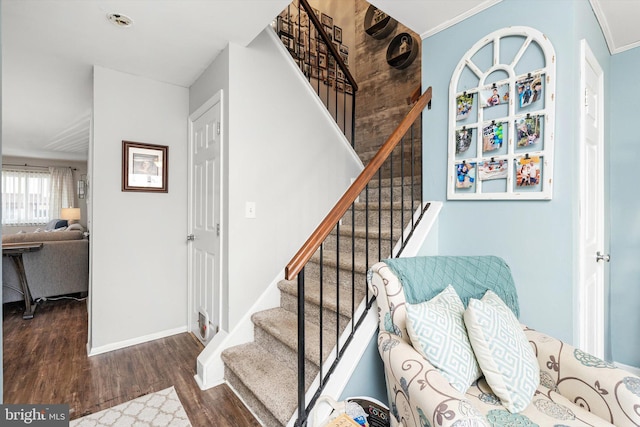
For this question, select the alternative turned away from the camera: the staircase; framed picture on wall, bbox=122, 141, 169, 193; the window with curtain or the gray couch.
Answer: the gray couch

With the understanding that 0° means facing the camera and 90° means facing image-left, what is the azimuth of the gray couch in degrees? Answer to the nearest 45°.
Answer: approximately 180°

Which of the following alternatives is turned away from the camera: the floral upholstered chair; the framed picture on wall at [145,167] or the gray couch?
the gray couch

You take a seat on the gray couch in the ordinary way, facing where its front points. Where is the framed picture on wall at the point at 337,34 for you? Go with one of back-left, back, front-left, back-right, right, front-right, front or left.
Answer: back-right

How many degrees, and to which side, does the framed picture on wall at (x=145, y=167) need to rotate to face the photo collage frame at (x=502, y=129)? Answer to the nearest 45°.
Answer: approximately 45° to its left

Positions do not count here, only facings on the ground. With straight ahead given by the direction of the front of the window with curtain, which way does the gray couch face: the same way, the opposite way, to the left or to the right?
the opposite way

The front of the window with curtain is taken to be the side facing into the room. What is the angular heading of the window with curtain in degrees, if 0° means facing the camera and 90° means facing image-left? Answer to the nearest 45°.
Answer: approximately 0°
